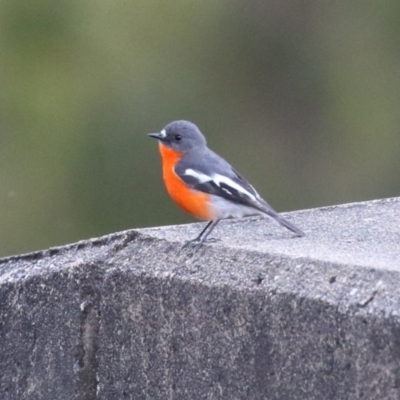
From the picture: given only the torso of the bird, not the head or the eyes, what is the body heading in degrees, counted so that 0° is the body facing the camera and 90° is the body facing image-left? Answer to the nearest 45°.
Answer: approximately 90°
